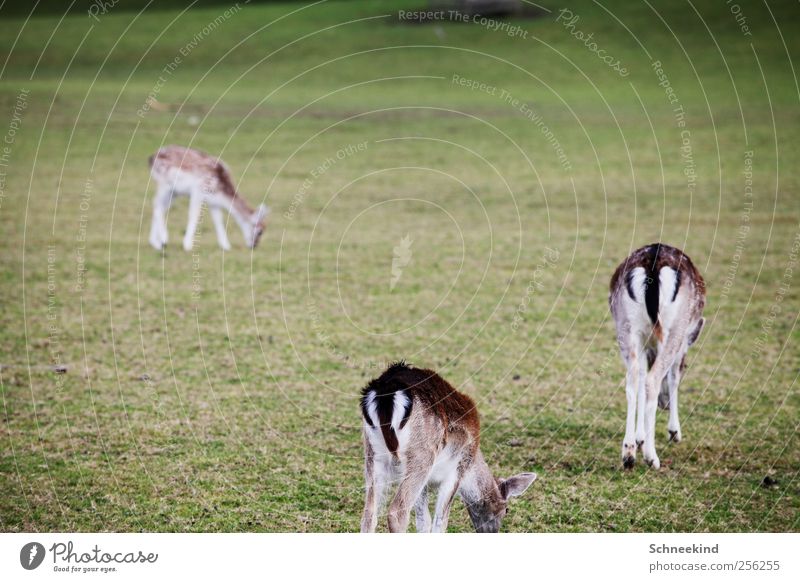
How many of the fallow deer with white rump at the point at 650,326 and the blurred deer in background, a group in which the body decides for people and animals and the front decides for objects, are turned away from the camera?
1

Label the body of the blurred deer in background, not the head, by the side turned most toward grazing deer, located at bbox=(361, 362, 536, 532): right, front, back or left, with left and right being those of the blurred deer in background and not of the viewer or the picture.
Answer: right

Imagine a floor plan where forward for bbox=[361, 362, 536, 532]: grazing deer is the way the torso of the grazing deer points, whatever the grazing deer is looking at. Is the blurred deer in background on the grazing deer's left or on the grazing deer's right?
on the grazing deer's left

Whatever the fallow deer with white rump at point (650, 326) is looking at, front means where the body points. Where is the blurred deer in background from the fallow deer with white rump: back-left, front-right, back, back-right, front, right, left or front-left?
front-left

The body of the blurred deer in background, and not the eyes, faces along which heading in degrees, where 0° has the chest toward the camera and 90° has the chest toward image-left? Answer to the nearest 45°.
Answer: approximately 270°

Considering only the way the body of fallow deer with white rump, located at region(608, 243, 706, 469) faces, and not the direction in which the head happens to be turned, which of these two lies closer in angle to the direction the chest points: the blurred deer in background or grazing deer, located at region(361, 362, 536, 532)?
the blurred deer in background

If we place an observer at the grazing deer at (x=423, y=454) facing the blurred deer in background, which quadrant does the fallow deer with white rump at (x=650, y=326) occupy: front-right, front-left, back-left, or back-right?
front-right

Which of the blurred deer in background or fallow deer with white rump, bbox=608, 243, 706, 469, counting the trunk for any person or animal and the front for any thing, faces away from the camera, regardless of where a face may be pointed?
the fallow deer with white rump

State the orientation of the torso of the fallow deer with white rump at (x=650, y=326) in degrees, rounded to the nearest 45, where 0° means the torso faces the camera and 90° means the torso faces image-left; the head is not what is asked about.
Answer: approximately 180°

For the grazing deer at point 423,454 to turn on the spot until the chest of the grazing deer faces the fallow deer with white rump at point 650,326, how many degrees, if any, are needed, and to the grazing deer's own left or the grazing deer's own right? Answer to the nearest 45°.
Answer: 0° — it already faces it

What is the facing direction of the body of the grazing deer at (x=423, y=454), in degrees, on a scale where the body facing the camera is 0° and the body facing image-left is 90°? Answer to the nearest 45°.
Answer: approximately 225°
